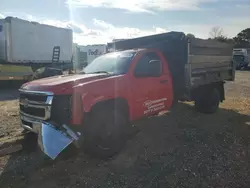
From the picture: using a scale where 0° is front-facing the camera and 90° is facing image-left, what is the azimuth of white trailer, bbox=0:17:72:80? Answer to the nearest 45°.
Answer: approximately 45°

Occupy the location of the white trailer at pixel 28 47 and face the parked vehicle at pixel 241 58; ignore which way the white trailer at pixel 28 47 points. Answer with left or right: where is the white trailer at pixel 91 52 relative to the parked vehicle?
left

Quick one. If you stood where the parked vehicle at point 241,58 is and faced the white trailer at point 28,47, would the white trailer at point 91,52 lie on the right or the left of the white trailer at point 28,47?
right

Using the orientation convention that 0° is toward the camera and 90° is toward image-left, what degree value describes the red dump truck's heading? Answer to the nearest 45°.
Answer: approximately 45°
